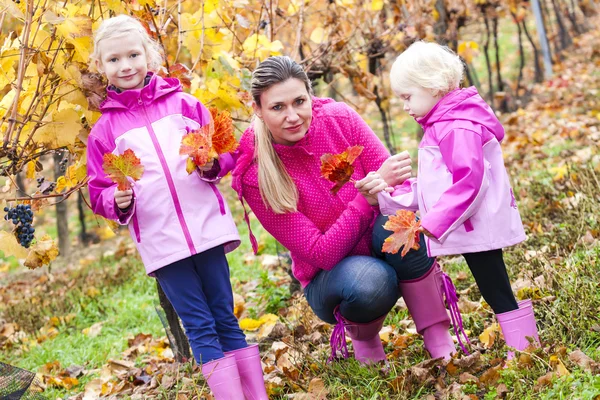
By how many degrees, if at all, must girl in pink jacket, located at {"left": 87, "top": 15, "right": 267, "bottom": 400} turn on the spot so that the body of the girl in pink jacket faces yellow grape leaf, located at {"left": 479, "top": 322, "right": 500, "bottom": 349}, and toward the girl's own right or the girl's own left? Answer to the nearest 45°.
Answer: approximately 90° to the girl's own left

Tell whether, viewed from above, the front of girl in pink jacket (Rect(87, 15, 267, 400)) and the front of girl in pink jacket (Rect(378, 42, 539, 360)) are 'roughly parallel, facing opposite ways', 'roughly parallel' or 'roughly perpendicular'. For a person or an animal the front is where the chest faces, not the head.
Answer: roughly perpendicular

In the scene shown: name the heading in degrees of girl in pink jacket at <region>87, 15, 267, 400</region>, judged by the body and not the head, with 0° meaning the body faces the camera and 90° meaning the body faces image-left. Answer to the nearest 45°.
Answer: approximately 0°

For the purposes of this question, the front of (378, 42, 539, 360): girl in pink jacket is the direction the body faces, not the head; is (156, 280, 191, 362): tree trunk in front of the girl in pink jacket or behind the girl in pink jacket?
in front

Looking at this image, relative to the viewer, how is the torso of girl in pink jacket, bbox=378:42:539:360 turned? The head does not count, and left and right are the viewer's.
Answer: facing to the left of the viewer

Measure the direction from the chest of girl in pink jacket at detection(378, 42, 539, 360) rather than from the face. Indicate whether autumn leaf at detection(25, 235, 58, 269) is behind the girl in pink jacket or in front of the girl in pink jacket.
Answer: in front

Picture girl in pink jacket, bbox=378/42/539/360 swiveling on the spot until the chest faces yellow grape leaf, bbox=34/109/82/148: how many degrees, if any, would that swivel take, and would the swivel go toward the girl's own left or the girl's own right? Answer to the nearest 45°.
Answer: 0° — they already face it

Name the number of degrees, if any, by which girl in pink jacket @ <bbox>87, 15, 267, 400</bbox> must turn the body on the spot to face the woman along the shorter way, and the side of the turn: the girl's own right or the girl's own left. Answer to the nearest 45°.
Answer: approximately 90° to the girl's own left
